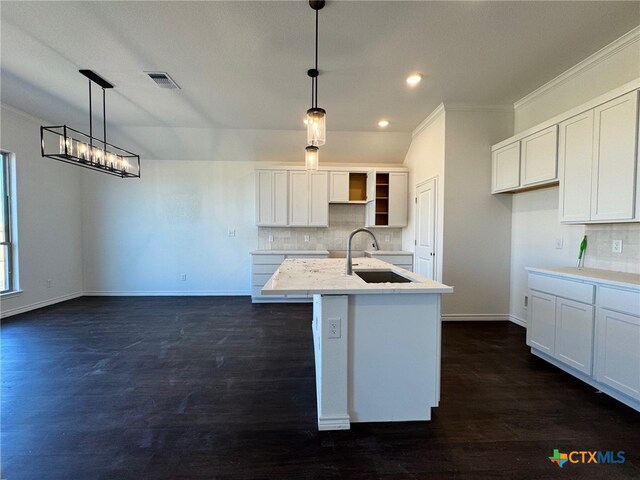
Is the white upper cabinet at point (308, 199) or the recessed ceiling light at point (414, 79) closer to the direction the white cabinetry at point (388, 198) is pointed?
the recessed ceiling light

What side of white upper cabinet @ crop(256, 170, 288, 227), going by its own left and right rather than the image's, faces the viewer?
front

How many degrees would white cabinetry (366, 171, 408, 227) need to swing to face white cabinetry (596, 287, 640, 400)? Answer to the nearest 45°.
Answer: approximately 45° to its left

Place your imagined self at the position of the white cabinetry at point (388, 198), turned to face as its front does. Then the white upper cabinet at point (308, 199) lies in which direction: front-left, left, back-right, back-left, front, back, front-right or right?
right

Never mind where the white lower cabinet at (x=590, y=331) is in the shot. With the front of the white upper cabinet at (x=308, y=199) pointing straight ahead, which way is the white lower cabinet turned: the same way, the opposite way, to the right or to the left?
to the right

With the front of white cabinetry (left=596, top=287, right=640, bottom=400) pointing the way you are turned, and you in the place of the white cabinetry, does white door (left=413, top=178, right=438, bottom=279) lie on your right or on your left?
on your right

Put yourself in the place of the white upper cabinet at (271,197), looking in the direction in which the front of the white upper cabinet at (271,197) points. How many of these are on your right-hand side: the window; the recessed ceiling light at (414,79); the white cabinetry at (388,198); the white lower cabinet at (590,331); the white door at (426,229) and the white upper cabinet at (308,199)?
1

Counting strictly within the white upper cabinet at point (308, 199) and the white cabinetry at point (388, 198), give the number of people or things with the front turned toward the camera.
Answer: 2

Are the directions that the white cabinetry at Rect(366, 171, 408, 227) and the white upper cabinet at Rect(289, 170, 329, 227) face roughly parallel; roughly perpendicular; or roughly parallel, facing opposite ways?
roughly parallel

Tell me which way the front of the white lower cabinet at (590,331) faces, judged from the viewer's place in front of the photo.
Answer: facing the viewer and to the left of the viewer

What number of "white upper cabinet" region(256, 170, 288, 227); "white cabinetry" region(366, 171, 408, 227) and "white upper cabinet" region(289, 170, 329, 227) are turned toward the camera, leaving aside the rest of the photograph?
3

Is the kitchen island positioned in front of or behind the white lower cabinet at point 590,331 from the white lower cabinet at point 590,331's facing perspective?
in front

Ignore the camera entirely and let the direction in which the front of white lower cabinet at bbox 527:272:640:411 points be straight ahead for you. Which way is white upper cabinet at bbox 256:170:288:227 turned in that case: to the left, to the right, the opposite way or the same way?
to the left

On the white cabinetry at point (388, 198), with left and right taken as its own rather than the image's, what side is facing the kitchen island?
front

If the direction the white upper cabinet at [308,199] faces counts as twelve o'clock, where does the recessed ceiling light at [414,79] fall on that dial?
The recessed ceiling light is roughly at 11 o'clock from the white upper cabinet.

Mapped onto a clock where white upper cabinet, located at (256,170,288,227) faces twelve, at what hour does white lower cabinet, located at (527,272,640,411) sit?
The white lower cabinet is roughly at 11 o'clock from the white upper cabinet.

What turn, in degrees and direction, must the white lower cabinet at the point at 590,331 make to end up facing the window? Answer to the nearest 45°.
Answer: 0° — it already faces it

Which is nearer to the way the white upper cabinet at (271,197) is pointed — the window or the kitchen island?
the kitchen island

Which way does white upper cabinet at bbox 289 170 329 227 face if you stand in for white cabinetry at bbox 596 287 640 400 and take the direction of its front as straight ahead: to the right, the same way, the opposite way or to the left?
to the left
